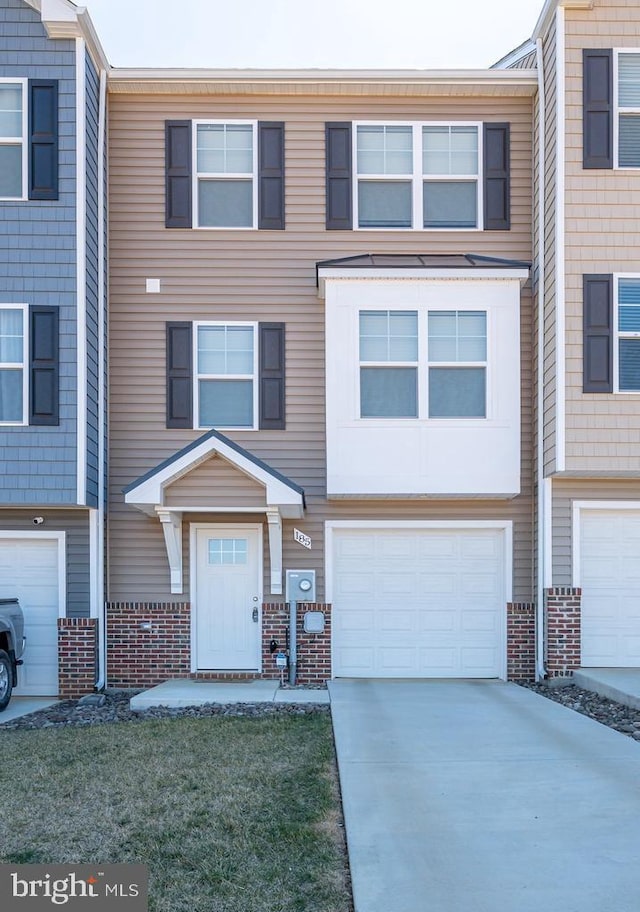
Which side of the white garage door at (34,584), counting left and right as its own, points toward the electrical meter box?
left

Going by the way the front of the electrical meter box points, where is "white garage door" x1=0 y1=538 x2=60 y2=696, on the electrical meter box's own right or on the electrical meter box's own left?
on the electrical meter box's own right

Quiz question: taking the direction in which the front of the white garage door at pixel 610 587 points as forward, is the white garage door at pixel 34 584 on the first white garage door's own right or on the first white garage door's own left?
on the first white garage door's own right

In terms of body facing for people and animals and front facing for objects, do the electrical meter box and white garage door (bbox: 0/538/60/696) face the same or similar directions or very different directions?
same or similar directions

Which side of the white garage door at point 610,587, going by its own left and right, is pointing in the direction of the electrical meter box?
right

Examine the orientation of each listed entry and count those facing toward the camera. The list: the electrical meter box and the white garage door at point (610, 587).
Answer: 2

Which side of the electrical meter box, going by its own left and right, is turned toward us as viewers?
front

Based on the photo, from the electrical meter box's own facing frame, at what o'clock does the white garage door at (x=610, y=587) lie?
The white garage door is roughly at 9 o'clock from the electrical meter box.

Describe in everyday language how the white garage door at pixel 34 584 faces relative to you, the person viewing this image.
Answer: facing the viewer

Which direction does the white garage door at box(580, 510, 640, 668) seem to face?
toward the camera

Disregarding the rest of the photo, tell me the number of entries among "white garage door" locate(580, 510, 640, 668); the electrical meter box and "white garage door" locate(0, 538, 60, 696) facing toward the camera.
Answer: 3

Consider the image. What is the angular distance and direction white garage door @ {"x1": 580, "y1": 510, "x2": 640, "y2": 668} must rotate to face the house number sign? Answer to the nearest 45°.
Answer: approximately 90° to its right
